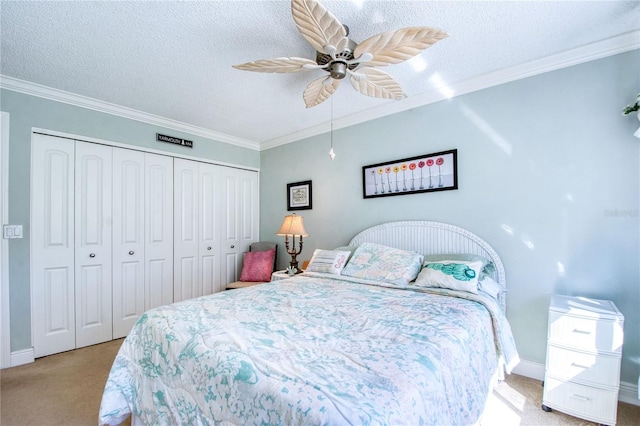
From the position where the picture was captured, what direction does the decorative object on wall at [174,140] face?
facing the viewer and to the right of the viewer

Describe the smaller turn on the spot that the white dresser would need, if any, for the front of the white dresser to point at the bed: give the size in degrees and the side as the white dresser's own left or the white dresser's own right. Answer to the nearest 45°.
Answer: approximately 45° to the white dresser's own right

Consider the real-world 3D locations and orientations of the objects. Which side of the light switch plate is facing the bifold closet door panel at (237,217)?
left

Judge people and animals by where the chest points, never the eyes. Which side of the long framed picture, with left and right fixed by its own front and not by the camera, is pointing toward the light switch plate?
front

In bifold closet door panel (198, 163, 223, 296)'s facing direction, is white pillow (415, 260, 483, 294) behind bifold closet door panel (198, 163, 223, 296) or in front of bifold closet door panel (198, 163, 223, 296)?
in front

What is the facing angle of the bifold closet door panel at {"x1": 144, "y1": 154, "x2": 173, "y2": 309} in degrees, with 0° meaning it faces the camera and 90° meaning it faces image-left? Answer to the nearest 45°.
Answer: approximately 315°

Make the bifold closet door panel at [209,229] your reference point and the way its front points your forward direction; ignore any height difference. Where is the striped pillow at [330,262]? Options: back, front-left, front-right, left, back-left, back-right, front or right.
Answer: front

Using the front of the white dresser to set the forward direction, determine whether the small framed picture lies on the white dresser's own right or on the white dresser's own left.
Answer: on the white dresser's own right

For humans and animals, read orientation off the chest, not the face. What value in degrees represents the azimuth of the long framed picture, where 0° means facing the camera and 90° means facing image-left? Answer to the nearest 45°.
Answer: approximately 45°

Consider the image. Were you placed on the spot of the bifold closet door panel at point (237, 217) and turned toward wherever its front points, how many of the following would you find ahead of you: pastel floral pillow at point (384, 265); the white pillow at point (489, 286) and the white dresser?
3

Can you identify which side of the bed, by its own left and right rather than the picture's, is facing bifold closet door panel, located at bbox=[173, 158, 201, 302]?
right

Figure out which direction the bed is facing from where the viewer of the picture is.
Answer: facing the viewer and to the left of the viewer

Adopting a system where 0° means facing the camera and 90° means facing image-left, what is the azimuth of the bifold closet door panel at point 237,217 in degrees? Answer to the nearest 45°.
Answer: approximately 315°

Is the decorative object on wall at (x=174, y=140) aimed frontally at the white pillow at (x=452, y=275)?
yes

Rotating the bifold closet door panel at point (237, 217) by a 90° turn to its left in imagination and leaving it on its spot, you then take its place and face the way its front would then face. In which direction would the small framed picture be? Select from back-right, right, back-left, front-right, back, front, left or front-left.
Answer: right

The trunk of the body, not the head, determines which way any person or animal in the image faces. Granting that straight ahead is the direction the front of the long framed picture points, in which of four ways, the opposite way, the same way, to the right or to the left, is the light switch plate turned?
to the left

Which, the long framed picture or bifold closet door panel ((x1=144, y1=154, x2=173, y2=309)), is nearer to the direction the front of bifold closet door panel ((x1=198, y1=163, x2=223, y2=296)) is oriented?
the long framed picture

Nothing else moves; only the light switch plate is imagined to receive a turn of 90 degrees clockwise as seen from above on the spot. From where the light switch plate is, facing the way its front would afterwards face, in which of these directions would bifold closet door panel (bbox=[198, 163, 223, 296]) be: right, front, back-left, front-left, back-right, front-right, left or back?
back
